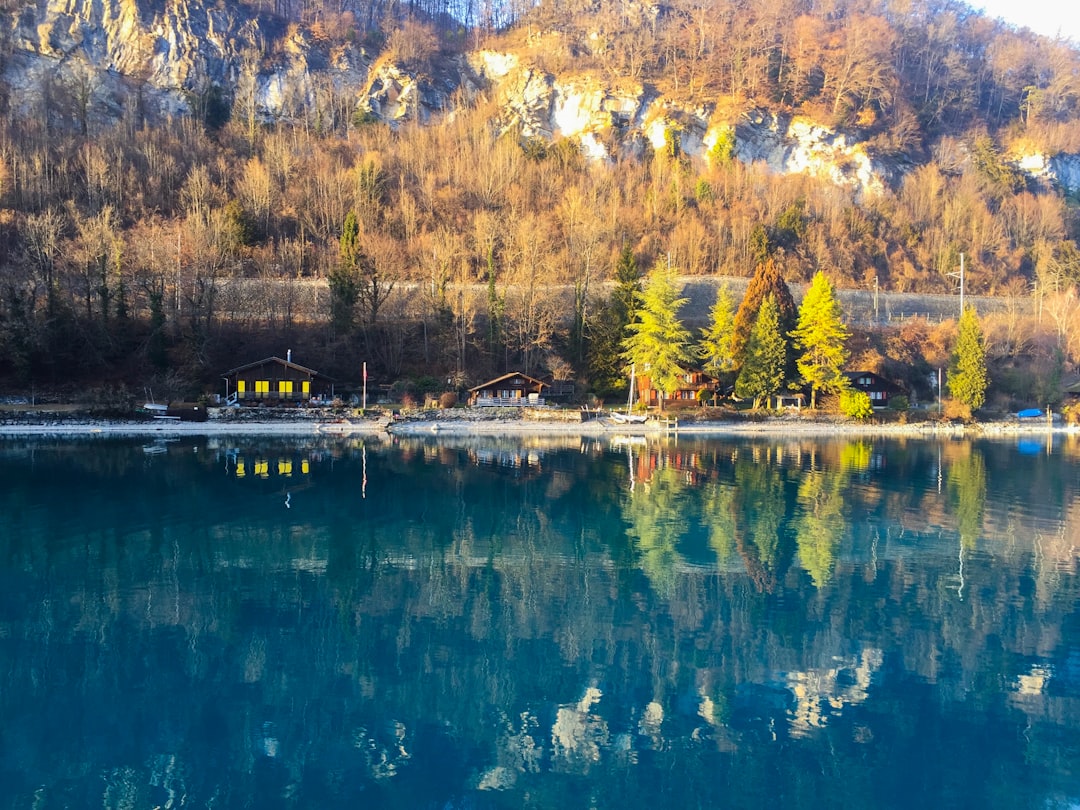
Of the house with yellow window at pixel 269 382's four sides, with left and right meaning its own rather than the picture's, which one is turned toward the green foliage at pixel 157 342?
right

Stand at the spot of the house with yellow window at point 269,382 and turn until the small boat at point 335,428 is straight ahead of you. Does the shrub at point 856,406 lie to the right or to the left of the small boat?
left

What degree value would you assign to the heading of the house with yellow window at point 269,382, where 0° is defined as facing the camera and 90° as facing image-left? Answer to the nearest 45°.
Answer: approximately 0°

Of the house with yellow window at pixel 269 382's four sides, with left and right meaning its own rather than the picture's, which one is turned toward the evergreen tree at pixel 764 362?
left

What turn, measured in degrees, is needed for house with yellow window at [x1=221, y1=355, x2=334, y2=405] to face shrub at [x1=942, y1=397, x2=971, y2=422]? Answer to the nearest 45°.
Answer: approximately 90° to its left
